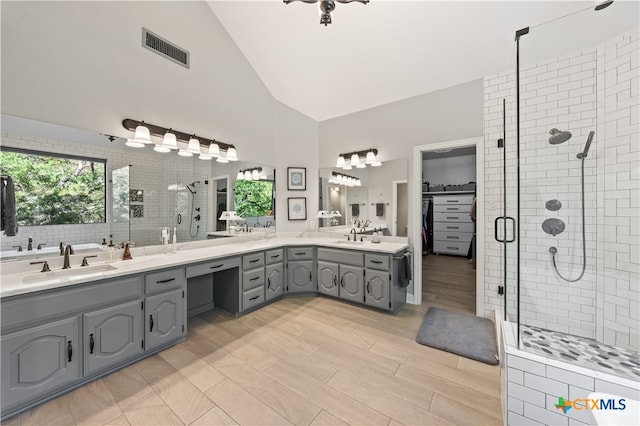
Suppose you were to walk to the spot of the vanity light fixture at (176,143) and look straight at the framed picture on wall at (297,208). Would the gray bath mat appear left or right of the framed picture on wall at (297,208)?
right

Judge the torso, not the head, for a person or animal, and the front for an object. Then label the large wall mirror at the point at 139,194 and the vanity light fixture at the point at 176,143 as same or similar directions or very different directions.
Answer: same or similar directions

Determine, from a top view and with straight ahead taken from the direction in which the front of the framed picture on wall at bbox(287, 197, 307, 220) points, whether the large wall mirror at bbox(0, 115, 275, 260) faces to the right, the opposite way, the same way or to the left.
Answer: to the left

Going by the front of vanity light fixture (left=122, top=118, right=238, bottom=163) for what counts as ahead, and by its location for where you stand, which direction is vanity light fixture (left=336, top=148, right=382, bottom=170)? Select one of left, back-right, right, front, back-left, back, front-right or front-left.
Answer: front-left

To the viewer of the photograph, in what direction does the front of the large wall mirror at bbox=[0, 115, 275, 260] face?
facing the viewer and to the right of the viewer

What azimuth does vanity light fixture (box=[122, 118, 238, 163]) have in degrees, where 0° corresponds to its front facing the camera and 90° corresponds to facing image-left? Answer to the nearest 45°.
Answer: approximately 315°

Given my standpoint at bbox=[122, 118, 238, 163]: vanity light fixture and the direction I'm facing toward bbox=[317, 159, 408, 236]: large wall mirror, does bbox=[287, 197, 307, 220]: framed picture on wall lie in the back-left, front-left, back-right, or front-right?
front-left

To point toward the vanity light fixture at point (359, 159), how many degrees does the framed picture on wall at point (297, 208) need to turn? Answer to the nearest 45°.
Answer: approximately 45° to its left

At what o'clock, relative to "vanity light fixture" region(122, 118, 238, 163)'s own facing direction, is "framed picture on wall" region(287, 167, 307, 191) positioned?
The framed picture on wall is roughly at 10 o'clock from the vanity light fixture.

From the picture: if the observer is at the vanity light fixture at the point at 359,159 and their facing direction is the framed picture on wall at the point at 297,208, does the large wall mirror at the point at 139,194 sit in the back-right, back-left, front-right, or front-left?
front-left

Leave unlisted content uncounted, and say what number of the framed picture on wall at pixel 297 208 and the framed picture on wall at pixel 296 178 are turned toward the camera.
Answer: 2

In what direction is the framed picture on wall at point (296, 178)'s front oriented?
toward the camera

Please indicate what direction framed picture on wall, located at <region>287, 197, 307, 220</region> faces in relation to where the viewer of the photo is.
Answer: facing the viewer
